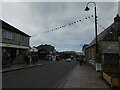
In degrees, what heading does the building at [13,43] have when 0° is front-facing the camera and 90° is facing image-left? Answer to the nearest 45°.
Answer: approximately 315°
